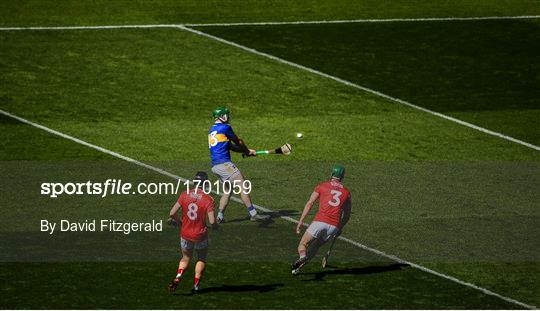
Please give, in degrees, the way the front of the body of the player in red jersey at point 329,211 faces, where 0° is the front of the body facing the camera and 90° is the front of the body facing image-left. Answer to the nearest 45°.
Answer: approximately 180°

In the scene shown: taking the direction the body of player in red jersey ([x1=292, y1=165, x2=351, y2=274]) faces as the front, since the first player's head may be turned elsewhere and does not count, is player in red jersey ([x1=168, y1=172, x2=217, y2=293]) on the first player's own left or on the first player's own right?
on the first player's own left

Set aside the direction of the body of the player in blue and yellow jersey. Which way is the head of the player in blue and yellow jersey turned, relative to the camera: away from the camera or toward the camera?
away from the camera
